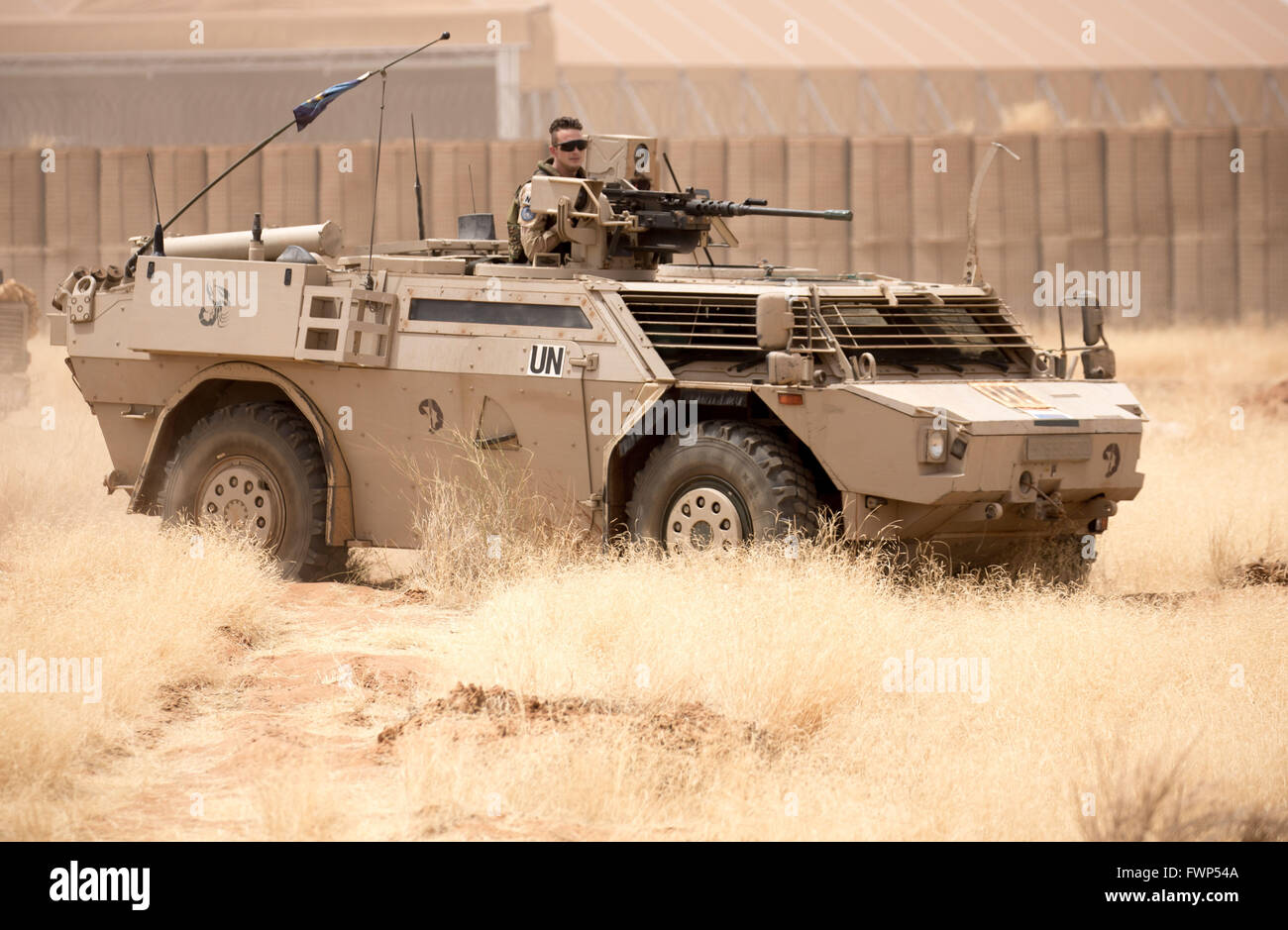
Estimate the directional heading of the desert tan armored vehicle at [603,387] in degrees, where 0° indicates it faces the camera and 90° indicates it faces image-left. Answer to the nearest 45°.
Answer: approximately 315°

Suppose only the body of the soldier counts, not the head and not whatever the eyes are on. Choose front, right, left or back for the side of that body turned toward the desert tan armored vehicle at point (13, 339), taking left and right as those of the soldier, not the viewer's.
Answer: back

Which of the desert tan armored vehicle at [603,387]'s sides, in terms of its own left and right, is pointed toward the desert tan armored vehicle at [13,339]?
back
